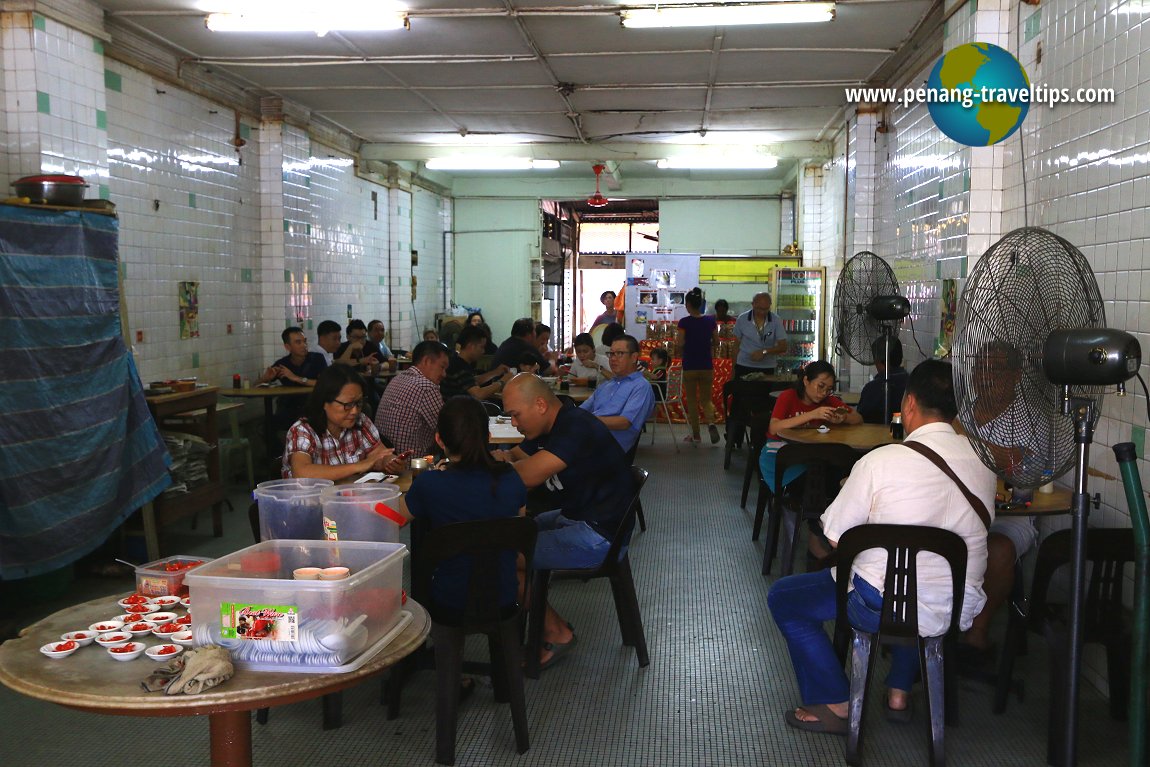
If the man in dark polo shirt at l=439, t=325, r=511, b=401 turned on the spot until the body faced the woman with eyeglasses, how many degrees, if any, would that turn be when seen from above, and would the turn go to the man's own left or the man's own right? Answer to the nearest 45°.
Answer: approximately 90° to the man's own right

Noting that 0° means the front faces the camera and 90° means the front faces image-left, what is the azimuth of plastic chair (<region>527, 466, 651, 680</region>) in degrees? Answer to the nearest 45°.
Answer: approximately 90°

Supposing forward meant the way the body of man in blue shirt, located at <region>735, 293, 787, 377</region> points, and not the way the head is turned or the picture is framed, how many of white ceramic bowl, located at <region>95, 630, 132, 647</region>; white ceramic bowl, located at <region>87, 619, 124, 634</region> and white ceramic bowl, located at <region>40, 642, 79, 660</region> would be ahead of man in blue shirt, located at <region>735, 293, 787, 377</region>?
3

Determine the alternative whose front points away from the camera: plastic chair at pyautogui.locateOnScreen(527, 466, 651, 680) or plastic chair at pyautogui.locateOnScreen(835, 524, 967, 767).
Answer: plastic chair at pyautogui.locateOnScreen(835, 524, 967, 767)

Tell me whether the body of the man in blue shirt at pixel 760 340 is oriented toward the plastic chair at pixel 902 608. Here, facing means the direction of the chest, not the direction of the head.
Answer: yes

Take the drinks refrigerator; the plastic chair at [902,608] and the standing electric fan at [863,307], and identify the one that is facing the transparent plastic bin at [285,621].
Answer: the drinks refrigerator

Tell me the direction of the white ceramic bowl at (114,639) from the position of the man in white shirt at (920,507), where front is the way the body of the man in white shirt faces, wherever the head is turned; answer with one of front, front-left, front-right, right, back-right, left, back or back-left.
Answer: left

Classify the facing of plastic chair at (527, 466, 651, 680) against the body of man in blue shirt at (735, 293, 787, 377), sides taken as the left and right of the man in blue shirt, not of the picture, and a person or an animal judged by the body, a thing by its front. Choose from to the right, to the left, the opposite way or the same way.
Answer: to the right

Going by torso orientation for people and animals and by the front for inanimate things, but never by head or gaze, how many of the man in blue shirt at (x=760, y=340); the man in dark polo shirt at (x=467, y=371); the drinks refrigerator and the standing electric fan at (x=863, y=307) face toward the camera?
2

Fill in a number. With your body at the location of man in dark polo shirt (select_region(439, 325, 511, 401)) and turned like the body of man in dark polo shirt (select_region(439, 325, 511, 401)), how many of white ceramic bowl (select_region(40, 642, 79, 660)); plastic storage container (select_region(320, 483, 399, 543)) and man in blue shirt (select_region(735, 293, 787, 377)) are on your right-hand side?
2

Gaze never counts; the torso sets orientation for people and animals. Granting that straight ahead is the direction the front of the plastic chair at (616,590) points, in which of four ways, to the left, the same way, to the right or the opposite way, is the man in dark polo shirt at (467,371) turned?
the opposite way

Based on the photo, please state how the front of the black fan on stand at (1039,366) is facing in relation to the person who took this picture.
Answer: facing away from the viewer and to the left of the viewer

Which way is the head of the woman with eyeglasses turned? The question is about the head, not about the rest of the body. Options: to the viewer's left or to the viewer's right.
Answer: to the viewer's right
